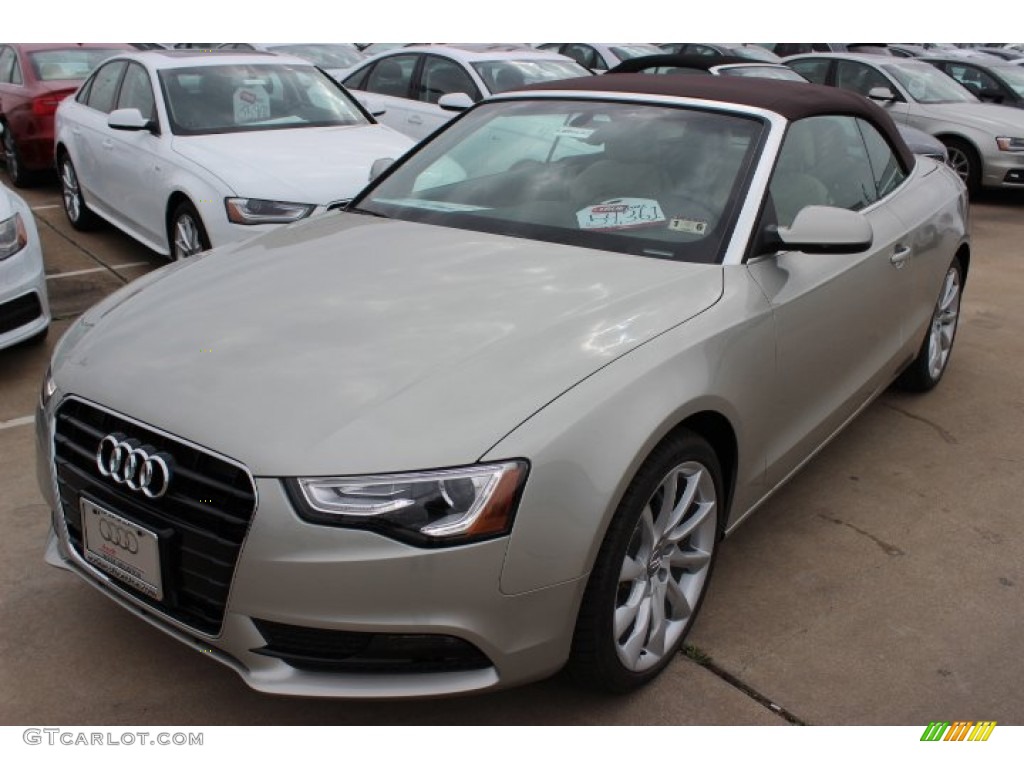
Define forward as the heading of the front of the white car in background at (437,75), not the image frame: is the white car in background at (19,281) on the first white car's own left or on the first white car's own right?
on the first white car's own right

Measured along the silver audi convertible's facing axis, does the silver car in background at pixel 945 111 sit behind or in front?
behind

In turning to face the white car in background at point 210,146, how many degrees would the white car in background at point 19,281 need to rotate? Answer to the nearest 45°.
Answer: approximately 90° to its left

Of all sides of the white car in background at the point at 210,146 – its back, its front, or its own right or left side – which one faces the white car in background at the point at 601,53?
left

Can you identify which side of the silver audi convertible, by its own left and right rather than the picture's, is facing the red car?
right

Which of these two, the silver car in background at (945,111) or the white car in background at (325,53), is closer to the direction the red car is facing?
the white car in background

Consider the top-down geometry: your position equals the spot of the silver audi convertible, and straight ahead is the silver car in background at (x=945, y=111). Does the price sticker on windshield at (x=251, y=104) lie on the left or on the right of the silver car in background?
left

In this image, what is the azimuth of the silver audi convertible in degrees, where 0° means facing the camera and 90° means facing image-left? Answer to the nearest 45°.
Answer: approximately 45°

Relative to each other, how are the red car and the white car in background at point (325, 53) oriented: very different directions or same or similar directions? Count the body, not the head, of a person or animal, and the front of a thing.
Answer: very different directions

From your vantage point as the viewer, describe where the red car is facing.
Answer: facing away from the viewer and to the left of the viewer

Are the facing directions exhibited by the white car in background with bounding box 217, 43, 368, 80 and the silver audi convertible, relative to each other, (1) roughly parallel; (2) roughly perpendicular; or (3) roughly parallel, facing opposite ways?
roughly perpendicular

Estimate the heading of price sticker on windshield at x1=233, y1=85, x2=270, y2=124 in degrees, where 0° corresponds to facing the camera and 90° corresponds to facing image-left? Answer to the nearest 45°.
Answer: approximately 315°
